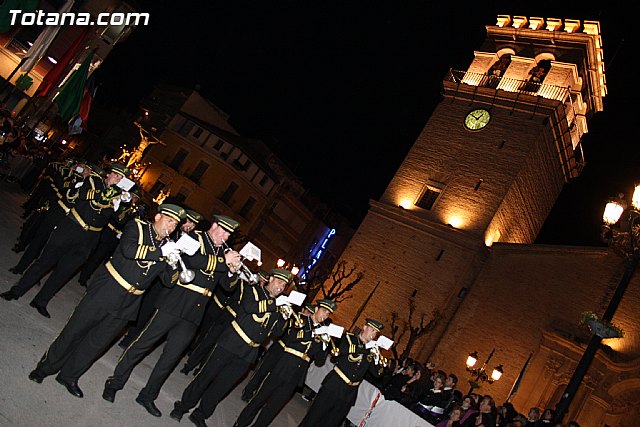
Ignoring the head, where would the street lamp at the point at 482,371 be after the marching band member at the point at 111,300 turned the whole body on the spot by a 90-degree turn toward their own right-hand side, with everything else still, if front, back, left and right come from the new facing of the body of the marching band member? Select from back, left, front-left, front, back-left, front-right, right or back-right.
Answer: back

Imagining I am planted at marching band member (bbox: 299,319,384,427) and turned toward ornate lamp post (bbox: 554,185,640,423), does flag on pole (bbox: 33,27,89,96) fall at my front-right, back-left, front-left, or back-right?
back-left

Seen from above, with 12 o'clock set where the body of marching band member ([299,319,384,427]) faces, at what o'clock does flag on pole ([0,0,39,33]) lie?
The flag on pole is roughly at 5 o'clock from the marching band member.

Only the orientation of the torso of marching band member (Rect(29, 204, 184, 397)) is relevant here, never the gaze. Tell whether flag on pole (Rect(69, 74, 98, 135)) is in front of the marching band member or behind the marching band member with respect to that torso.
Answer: behind

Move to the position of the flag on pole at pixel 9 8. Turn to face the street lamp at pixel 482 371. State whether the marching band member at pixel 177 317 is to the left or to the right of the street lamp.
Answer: right
